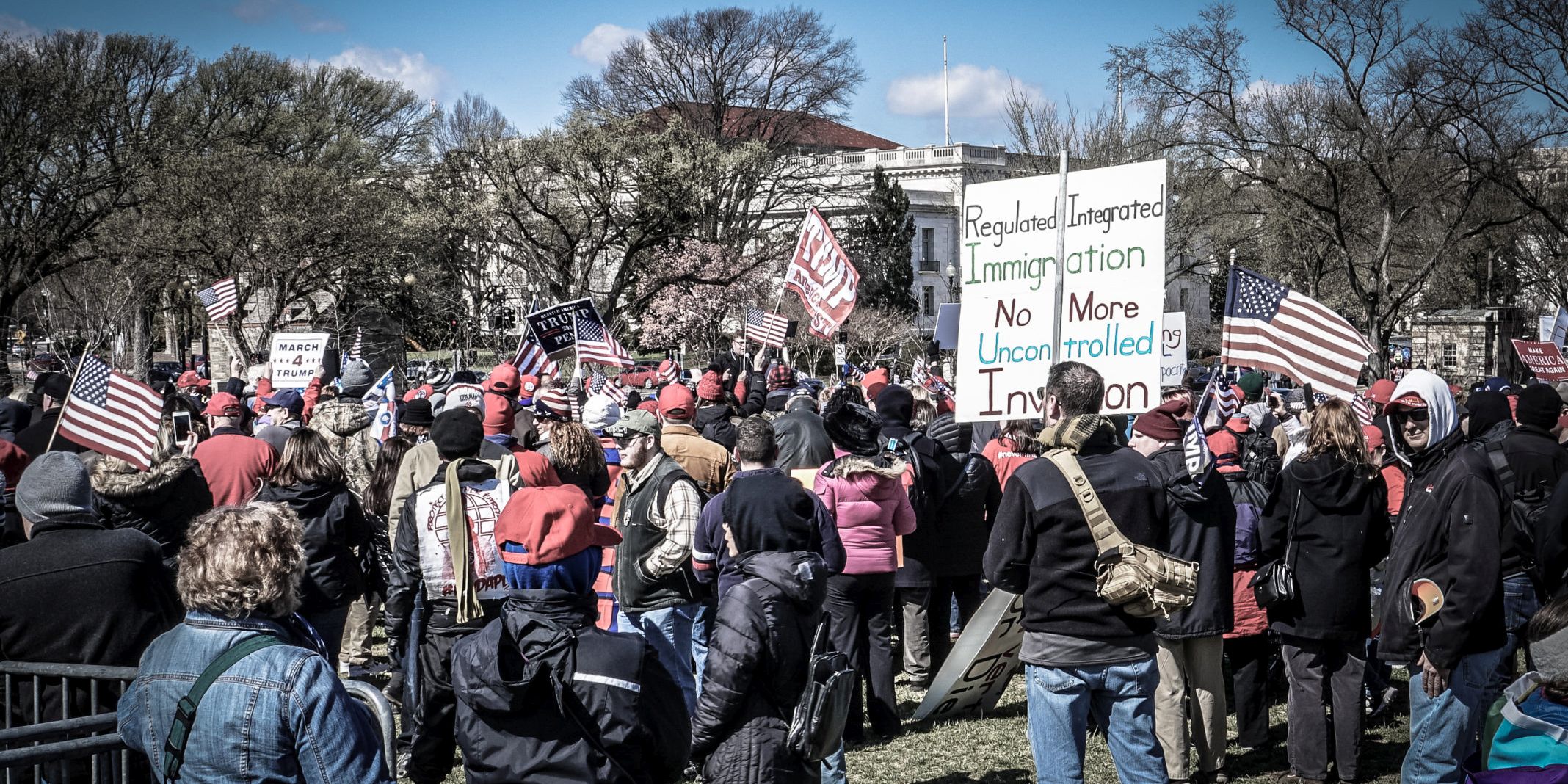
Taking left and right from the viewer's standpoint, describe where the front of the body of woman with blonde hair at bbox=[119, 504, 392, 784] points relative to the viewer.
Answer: facing away from the viewer and to the right of the viewer

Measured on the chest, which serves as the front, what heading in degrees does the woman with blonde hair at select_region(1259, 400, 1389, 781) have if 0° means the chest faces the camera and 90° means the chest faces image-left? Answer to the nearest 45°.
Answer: approximately 180°

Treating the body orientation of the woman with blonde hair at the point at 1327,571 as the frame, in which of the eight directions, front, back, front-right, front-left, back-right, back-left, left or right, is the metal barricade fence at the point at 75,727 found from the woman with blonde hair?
back-left

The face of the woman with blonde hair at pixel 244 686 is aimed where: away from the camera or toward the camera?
away from the camera

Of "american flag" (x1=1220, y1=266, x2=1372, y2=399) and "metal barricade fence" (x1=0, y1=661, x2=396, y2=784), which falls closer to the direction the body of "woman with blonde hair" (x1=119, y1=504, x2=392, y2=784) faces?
the american flag

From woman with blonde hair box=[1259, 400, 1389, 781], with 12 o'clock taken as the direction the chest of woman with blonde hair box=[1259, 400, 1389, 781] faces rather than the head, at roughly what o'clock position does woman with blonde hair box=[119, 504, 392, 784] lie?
woman with blonde hair box=[119, 504, 392, 784] is roughly at 7 o'clock from woman with blonde hair box=[1259, 400, 1389, 781].

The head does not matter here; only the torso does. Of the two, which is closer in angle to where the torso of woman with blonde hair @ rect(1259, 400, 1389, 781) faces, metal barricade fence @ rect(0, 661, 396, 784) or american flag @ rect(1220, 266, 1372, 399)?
the american flag

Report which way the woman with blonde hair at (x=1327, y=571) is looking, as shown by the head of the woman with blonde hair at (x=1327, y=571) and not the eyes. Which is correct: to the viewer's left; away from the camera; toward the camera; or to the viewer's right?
away from the camera
